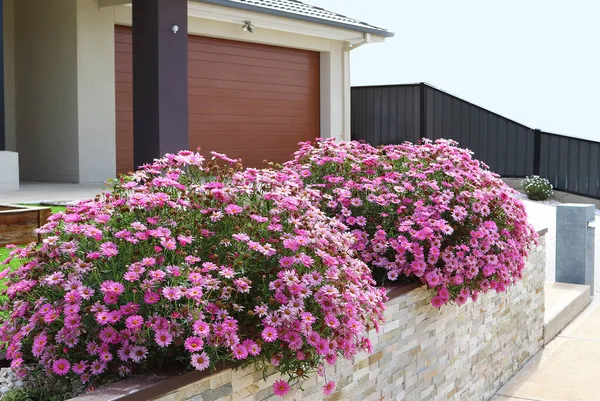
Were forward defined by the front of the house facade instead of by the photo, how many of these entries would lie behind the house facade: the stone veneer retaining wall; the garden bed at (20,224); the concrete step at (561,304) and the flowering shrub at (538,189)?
0

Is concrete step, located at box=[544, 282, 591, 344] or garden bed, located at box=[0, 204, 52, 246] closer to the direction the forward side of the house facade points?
the concrete step

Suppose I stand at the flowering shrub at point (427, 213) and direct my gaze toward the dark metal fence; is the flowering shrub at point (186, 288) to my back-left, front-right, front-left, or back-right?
back-left

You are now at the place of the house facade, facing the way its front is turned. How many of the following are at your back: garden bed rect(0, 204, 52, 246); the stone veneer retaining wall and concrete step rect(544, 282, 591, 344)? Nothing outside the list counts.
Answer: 0

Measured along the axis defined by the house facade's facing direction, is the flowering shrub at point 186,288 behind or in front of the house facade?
in front

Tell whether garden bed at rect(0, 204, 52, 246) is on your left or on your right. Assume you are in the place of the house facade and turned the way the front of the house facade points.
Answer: on your right

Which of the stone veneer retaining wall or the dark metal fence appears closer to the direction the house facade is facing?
the stone veneer retaining wall

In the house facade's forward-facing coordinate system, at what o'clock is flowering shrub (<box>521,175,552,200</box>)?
The flowering shrub is roughly at 10 o'clock from the house facade.

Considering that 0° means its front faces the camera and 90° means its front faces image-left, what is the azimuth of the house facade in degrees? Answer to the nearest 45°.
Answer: approximately 315°

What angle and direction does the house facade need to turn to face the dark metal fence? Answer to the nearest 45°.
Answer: approximately 90° to its left

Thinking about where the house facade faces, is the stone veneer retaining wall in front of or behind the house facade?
in front
